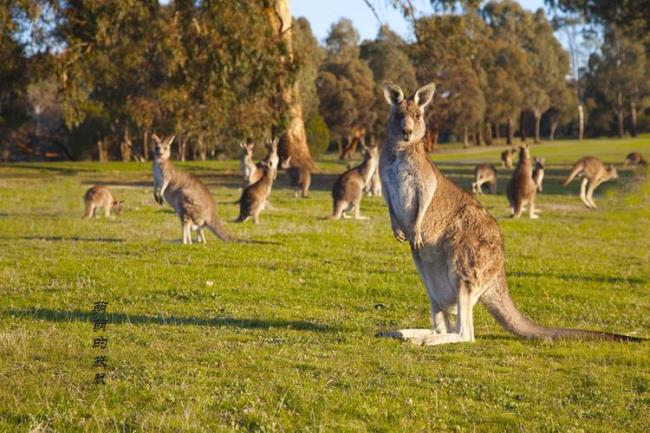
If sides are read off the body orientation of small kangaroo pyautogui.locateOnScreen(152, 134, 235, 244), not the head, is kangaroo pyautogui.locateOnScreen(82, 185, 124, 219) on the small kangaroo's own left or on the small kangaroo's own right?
on the small kangaroo's own right

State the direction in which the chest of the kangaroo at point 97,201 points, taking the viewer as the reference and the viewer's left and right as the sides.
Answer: facing to the right of the viewer

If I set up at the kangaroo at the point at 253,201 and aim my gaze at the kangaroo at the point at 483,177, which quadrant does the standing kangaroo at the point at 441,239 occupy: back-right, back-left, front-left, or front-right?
back-right

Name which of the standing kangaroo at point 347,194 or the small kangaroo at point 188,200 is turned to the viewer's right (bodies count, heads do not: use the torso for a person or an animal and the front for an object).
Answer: the standing kangaroo

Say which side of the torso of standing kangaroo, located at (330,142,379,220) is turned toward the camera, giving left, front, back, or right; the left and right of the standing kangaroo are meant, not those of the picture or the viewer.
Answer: right

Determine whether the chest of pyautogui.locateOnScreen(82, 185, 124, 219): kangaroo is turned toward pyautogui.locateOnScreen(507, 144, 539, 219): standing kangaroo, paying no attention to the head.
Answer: yes

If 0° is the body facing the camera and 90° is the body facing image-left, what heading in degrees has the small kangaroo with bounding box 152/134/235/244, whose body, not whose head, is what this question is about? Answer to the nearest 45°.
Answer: approximately 45°

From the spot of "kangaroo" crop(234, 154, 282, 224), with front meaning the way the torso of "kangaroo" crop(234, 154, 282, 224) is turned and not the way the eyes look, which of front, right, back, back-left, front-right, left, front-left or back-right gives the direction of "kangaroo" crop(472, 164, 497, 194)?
front-left

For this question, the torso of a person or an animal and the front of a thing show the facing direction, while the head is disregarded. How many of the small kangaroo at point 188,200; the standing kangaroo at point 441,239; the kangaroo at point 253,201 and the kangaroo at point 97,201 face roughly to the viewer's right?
2

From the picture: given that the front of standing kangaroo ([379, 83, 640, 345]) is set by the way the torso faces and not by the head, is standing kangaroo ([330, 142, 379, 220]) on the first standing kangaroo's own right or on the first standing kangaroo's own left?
on the first standing kangaroo's own right

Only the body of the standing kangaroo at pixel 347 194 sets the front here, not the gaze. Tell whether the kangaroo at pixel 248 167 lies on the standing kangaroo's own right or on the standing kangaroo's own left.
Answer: on the standing kangaroo's own left

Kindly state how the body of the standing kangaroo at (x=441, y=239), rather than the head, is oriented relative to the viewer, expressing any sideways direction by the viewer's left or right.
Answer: facing the viewer and to the left of the viewer
